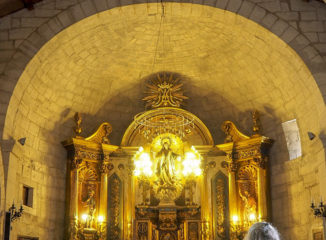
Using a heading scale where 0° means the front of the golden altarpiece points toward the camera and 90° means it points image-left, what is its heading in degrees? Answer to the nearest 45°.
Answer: approximately 0°
